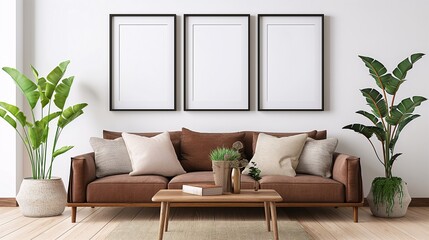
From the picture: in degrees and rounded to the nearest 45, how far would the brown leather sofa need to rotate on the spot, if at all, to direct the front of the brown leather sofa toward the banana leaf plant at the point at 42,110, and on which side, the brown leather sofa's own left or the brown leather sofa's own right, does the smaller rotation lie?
approximately 90° to the brown leather sofa's own right

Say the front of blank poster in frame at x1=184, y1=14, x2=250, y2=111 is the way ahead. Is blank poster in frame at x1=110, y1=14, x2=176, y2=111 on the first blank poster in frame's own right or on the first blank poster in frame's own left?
on the first blank poster in frame's own right

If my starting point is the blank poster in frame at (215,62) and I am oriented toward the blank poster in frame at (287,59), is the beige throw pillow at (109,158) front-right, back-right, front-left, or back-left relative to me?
back-right

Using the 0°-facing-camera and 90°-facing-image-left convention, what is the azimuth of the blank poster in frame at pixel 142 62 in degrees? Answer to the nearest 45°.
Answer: approximately 0°
